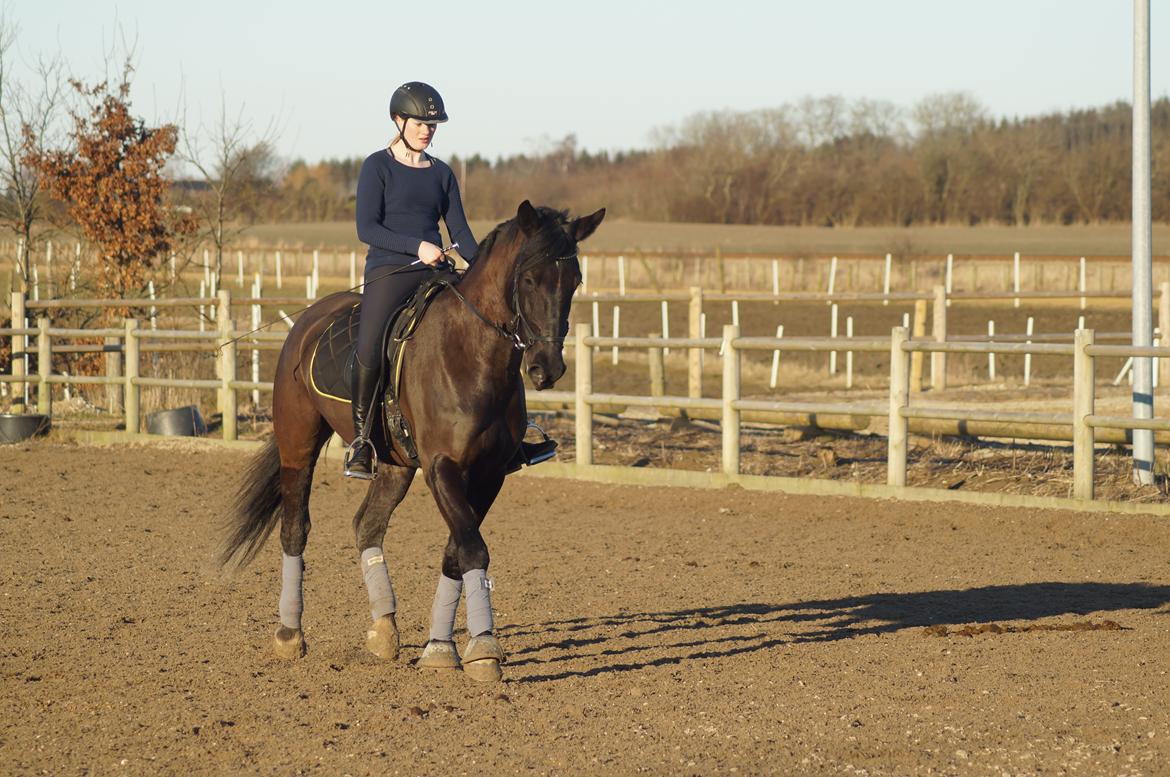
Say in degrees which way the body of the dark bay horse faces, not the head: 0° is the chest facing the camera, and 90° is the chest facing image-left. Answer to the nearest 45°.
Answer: approximately 315°

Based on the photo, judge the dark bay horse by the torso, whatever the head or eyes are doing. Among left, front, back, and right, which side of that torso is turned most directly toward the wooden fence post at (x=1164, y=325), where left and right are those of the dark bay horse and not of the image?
left

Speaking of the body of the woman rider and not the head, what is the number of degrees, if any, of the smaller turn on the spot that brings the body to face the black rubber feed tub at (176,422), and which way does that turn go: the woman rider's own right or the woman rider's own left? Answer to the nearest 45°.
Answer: approximately 135° to the woman rider's own left

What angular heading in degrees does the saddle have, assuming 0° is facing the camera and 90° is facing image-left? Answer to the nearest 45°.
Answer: approximately 315°

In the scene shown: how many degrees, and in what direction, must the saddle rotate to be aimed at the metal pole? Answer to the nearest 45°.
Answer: approximately 90° to its left

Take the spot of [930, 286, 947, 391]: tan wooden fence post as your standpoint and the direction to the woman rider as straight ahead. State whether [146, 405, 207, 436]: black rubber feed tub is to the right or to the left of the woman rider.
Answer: right

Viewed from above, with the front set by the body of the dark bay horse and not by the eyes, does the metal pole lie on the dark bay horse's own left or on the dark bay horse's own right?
on the dark bay horse's own left
